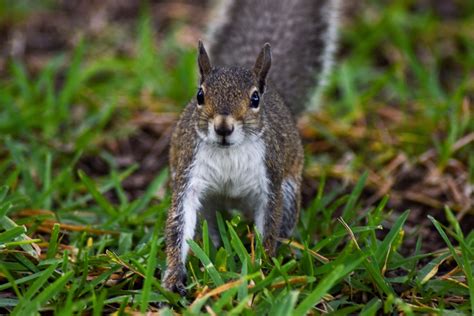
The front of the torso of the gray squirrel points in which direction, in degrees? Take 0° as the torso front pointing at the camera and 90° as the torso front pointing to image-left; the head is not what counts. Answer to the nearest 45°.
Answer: approximately 0°
